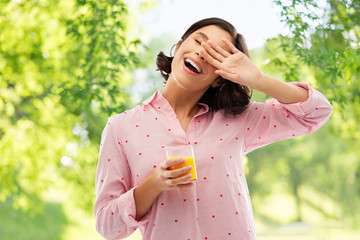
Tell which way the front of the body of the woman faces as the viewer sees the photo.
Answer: toward the camera
